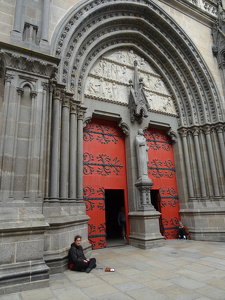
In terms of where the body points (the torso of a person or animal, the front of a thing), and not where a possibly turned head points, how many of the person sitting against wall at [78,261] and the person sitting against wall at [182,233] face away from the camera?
0

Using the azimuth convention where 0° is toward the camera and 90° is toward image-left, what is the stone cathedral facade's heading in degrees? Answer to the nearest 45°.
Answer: approximately 315°

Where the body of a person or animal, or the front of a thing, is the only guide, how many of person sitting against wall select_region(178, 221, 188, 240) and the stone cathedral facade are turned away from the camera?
0

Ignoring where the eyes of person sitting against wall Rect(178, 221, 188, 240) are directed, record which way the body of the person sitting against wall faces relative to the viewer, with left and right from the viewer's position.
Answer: facing the viewer

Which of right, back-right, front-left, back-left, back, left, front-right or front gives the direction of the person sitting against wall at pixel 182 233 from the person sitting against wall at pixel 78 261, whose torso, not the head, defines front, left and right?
left

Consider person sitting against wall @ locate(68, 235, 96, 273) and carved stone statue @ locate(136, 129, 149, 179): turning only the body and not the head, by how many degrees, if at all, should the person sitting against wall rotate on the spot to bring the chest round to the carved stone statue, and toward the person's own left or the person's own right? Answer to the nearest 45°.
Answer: approximately 90° to the person's own left

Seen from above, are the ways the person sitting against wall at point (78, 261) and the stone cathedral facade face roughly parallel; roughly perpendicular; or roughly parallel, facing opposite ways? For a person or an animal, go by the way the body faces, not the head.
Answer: roughly parallel

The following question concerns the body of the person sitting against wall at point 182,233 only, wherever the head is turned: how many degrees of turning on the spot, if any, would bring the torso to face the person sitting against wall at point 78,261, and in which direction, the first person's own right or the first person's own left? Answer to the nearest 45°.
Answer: approximately 45° to the first person's own right

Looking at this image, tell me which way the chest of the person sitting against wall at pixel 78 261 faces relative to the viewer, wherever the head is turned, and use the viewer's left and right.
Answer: facing the viewer and to the right of the viewer
